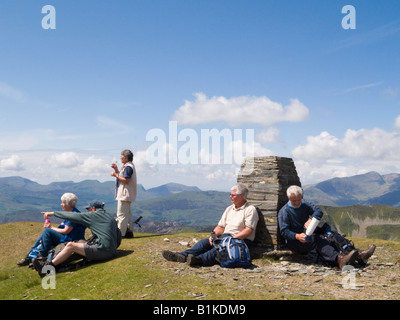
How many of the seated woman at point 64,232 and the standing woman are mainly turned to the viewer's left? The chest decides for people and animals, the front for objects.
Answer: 2

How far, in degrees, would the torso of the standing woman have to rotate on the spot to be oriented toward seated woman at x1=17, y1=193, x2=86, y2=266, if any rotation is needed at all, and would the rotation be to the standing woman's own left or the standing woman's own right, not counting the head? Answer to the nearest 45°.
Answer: approximately 45° to the standing woman's own left

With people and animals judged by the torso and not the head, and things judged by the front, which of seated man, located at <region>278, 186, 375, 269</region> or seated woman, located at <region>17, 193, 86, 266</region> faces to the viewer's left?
seated woman, located at <region>17, 193, 86, 266</region>

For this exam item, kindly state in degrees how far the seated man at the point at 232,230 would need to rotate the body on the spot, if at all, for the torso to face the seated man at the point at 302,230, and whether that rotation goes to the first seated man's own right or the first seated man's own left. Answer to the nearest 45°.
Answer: approximately 135° to the first seated man's own left

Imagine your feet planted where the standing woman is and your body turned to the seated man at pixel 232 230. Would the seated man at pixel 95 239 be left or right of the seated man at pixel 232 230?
right

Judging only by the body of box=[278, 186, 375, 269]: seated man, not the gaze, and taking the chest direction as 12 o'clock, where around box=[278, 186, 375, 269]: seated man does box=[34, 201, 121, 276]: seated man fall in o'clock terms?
box=[34, 201, 121, 276]: seated man is roughly at 4 o'clock from box=[278, 186, 375, 269]: seated man.

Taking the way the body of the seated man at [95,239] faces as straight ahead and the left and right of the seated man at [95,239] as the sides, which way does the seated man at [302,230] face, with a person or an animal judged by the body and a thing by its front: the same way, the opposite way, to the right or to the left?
to the left

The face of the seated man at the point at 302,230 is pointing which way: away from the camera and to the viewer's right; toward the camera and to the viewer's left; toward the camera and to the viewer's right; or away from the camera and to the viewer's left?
toward the camera and to the viewer's right

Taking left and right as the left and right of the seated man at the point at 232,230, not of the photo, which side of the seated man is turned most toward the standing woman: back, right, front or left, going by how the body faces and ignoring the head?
right

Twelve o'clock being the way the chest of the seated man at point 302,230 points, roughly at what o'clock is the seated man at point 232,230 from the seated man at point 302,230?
the seated man at point 232,230 is roughly at 4 o'clock from the seated man at point 302,230.

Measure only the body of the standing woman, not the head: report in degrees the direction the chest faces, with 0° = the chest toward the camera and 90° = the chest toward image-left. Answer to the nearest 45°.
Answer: approximately 90°

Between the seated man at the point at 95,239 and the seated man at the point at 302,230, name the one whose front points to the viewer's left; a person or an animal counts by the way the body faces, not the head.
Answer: the seated man at the point at 95,239

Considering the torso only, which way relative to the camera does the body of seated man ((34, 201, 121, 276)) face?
to the viewer's left
